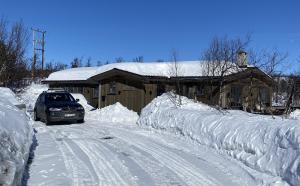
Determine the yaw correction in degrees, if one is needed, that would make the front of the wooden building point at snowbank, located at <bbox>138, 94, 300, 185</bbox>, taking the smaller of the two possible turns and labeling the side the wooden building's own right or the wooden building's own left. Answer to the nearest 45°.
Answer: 0° — it already faces it

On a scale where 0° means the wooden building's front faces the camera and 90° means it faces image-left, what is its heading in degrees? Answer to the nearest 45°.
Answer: approximately 0°
